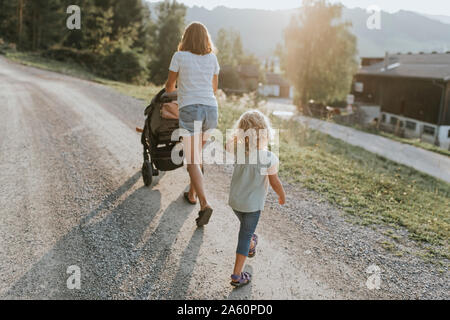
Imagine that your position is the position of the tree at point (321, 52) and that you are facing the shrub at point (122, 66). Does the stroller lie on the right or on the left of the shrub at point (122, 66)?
left

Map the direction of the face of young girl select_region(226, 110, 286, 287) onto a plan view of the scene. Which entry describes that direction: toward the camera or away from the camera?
away from the camera

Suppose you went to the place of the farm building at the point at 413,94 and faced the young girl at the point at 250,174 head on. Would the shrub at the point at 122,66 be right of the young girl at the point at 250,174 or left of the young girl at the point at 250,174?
right

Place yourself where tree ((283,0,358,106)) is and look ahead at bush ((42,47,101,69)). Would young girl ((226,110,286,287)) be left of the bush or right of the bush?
left

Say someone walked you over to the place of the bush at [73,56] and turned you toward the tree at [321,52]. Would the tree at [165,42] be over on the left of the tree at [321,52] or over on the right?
left

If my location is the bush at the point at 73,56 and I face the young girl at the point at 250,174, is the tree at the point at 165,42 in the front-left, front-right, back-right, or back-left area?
back-left
